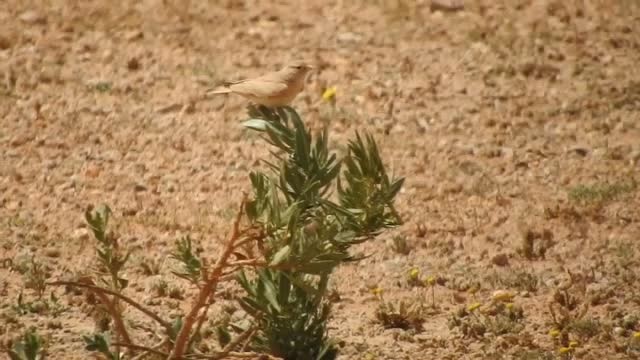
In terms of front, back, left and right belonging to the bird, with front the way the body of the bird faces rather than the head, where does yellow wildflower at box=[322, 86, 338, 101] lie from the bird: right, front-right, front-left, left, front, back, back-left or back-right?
left

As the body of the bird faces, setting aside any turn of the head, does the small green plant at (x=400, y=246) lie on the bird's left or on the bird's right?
on the bird's left

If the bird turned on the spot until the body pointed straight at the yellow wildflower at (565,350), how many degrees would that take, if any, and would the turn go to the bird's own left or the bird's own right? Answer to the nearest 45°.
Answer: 0° — it already faces it

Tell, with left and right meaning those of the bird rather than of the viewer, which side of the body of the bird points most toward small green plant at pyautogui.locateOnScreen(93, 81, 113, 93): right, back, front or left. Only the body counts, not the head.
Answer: left

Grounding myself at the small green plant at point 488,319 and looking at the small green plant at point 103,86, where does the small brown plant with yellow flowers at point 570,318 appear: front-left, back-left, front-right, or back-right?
back-right

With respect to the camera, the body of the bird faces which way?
to the viewer's right

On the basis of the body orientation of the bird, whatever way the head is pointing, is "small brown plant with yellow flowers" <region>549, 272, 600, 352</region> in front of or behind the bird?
in front

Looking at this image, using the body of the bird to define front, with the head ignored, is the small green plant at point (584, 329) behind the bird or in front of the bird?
in front
